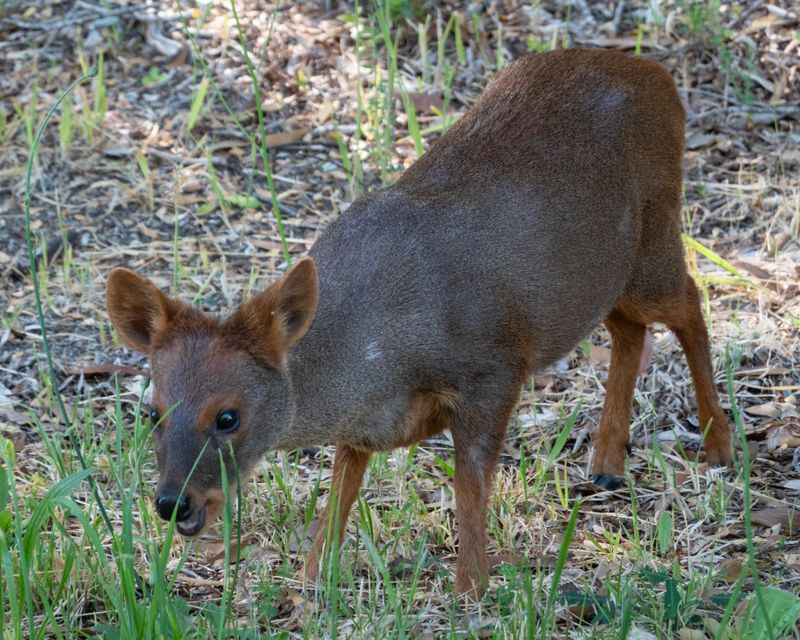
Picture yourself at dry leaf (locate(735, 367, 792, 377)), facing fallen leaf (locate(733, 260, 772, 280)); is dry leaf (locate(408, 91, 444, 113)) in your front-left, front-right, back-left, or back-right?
front-left

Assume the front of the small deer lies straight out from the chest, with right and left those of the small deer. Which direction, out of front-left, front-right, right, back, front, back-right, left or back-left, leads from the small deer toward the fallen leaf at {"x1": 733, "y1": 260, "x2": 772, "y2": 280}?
back

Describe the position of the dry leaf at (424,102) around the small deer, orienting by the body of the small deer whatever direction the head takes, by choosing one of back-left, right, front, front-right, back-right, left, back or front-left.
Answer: back-right

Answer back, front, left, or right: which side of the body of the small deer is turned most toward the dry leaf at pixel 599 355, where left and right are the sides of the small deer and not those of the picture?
back

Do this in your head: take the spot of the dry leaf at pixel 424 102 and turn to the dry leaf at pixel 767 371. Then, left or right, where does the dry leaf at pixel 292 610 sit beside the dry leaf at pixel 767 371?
right

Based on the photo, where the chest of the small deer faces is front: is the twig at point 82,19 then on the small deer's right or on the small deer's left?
on the small deer's right

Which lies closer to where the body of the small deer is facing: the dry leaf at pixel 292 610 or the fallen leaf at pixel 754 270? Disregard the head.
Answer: the dry leaf

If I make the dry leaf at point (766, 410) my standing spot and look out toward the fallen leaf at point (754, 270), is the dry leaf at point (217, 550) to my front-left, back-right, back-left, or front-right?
back-left

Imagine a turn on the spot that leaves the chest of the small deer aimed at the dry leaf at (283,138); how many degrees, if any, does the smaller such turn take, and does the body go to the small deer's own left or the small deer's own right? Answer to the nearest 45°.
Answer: approximately 135° to the small deer's own right

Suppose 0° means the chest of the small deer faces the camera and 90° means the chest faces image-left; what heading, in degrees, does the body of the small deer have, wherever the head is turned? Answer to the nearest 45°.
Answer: approximately 45°

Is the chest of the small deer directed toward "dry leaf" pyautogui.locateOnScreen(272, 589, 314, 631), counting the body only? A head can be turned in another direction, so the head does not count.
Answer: yes

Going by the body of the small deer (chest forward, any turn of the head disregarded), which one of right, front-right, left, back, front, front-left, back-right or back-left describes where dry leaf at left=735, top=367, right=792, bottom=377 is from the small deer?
back
